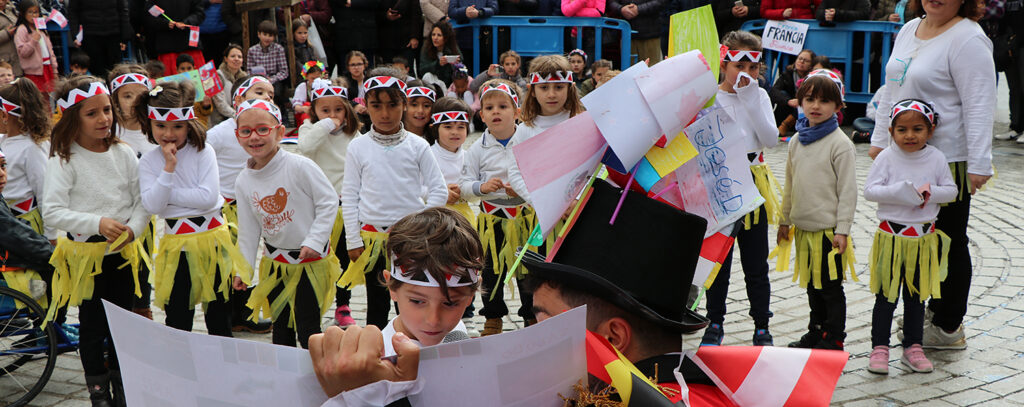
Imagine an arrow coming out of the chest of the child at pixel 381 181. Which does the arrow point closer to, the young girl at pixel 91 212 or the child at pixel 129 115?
the young girl

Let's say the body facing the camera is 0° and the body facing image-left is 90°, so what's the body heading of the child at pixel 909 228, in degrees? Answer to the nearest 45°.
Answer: approximately 0°

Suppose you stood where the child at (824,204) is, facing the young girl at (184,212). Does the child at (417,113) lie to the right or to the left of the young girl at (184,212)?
right

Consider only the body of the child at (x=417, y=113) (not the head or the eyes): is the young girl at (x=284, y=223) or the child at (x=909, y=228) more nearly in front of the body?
the young girl

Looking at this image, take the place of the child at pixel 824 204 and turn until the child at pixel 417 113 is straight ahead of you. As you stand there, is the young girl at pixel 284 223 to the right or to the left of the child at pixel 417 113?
left

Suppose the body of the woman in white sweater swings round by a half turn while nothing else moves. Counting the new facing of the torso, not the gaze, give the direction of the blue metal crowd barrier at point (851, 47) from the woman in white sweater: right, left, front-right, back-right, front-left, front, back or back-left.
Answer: front-left

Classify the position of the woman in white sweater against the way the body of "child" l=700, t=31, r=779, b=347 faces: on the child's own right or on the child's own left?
on the child's own left

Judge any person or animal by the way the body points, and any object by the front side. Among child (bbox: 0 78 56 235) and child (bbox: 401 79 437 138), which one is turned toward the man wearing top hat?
child (bbox: 401 79 437 138)
